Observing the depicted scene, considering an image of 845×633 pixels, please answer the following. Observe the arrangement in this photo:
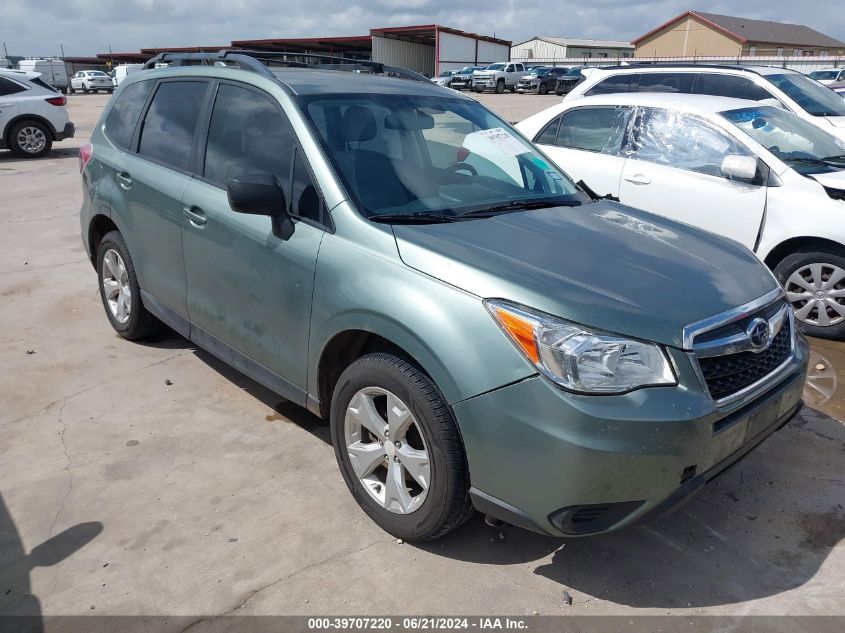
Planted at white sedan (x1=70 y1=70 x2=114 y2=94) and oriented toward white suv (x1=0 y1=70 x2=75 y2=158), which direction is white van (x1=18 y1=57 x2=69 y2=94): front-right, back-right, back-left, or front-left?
back-right

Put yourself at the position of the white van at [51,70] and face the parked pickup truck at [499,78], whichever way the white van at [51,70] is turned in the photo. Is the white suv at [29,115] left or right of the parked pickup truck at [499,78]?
right

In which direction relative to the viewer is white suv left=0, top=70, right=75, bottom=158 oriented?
to the viewer's left

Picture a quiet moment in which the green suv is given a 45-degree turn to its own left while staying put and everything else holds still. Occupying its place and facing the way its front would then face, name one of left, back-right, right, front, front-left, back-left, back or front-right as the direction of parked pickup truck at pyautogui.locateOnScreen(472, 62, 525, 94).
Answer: left

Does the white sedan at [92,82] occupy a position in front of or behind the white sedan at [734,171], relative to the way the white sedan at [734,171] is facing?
behind

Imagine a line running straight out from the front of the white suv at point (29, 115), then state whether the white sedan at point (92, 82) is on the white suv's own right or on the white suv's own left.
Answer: on the white suv's own right

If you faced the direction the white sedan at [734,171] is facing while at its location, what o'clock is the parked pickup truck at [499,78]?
The parked pickup truck is roughly at 7 o'clock from the white sedan.

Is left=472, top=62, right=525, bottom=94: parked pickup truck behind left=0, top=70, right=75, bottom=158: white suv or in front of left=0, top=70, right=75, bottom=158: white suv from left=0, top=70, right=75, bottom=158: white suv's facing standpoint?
behind

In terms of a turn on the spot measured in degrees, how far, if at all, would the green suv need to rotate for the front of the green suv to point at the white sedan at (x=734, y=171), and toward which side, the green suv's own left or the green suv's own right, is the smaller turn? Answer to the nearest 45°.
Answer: approximately 90° to the green suv's own left

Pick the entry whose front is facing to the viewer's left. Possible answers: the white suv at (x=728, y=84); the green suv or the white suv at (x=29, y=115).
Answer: the white suv at (x=29, y=115)

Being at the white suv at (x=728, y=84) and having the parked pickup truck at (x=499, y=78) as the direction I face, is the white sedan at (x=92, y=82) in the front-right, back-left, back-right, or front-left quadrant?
front-left

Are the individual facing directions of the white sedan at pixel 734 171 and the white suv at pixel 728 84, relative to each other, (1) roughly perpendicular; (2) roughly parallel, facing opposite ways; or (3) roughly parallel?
roughly parallel

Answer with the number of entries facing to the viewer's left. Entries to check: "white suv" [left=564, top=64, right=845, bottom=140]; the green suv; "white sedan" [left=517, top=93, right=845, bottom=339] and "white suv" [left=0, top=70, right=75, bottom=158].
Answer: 1

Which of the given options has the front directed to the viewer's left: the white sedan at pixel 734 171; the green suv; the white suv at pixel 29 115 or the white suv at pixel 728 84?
the white suv at pixel 29 115

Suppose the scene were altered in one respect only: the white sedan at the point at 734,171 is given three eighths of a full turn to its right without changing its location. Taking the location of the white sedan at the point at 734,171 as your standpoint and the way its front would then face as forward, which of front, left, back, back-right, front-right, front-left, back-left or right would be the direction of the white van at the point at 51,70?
front-right

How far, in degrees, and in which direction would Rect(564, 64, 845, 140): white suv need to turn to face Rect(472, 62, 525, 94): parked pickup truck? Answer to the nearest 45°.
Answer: approximately 135° to its left

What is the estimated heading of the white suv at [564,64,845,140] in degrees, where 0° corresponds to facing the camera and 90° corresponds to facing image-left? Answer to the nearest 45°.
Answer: approximately 315°

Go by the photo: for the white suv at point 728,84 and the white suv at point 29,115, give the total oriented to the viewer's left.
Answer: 1

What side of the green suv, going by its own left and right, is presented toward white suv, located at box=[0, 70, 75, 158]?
back
